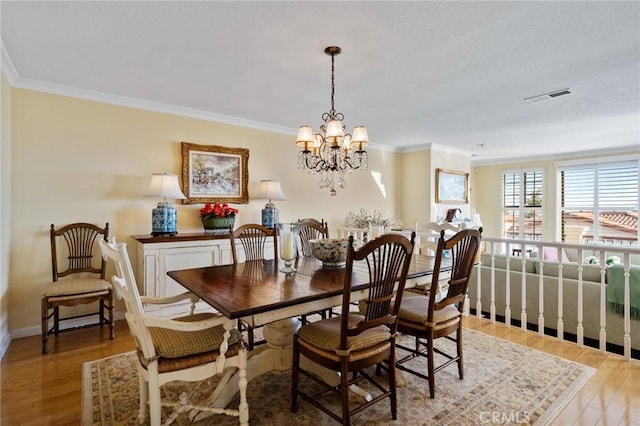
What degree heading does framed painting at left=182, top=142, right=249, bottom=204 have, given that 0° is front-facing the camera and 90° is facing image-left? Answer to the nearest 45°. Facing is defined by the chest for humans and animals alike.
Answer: approximately 315°

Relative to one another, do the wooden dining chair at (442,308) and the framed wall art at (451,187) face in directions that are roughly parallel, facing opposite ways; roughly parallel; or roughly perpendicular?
roughly parallel, facing opposite ways

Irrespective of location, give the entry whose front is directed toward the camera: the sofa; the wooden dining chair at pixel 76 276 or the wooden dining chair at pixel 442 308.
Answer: the wooden dining chair at pixel 76 276

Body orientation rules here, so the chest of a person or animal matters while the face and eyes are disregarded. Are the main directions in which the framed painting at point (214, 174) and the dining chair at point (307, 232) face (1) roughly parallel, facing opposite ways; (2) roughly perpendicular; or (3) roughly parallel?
roughly parallel

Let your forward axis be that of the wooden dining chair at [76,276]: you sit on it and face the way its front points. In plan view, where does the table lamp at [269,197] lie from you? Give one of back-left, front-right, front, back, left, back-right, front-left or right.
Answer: left

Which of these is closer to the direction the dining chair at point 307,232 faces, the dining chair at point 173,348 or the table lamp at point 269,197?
the dining chair

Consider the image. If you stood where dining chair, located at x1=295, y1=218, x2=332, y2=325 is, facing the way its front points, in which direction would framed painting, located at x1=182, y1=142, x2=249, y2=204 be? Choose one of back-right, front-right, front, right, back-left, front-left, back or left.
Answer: back

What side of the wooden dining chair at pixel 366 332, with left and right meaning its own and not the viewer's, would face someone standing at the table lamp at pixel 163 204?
front

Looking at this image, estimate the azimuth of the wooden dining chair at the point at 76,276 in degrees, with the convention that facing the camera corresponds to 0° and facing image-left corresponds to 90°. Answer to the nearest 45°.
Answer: approximately 0°

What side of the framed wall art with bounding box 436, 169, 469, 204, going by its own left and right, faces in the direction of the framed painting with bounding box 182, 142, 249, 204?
right

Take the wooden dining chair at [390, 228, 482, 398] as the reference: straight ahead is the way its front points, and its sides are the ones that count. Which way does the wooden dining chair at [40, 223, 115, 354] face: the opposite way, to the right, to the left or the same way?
the opposite way

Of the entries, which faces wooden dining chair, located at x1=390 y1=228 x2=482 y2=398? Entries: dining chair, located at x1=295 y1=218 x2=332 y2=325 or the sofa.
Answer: the dining chair

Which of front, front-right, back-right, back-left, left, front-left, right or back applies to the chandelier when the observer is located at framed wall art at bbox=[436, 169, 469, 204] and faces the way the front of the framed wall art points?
front-right

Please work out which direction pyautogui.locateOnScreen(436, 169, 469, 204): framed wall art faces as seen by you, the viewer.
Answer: facing the viewer and to the right of the viewer

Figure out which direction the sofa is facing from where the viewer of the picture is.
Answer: facing away from the viewer and to the right of the viewer

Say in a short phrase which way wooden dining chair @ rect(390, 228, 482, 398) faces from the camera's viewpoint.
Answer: facing away from the viewer and to the left of the viewer

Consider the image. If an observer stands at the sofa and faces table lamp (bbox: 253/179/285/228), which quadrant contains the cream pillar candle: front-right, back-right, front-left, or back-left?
front-left

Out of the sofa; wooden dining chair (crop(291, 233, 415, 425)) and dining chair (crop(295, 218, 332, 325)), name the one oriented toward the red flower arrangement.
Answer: the wooden dining chair

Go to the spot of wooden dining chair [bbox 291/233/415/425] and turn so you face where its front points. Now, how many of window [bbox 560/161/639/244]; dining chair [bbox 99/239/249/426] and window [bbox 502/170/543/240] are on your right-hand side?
2

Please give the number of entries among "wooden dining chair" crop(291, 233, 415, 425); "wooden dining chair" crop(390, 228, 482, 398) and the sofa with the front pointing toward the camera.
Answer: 0
